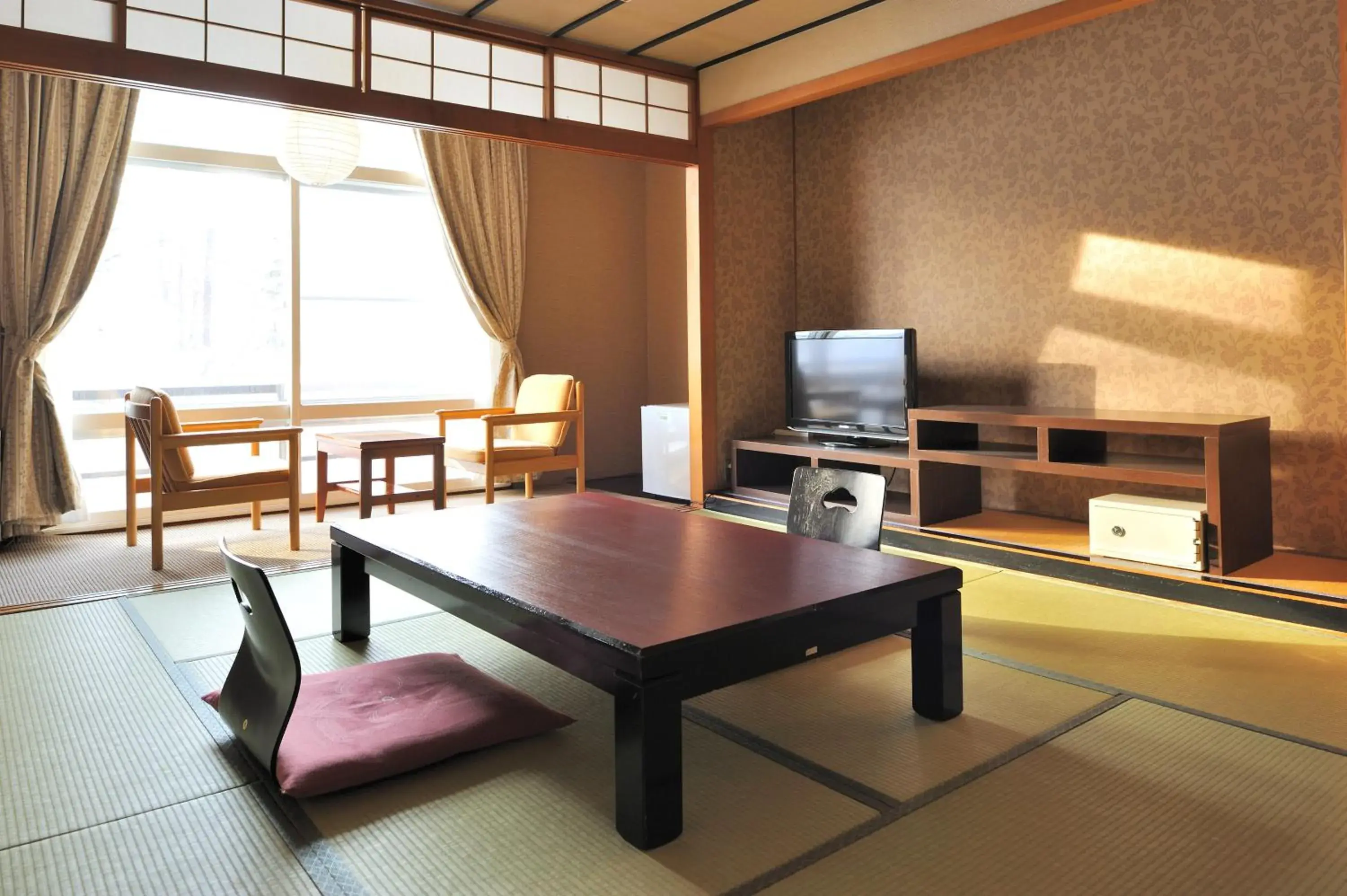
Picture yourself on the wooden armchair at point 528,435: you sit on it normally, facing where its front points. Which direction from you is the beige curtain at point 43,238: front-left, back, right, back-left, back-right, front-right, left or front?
front-right

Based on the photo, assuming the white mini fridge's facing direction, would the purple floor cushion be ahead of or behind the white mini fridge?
ahead

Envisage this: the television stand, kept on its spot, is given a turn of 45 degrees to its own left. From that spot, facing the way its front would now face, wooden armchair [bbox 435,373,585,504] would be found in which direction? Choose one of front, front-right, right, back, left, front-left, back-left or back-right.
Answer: right

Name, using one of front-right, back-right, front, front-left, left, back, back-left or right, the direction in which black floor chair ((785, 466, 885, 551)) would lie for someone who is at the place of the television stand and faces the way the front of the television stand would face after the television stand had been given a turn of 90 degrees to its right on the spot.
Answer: back-left

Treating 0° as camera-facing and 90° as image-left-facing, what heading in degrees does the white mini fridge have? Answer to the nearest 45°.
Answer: approximately 45°

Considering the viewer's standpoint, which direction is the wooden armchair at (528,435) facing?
facing the viewer and to the left of the viewer

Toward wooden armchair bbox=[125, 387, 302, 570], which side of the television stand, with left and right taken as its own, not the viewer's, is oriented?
front

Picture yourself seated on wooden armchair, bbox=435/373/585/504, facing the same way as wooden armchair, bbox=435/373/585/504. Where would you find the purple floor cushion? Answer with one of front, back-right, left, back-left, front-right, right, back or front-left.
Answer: front-left

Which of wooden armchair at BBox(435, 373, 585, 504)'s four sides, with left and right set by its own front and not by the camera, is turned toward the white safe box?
left

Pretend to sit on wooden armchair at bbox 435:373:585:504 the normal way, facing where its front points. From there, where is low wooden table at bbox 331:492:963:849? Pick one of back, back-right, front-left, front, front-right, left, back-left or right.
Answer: front-left

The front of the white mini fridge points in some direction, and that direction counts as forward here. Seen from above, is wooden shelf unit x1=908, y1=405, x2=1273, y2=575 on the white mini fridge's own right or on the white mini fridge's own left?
on the white mini fridge's own left
